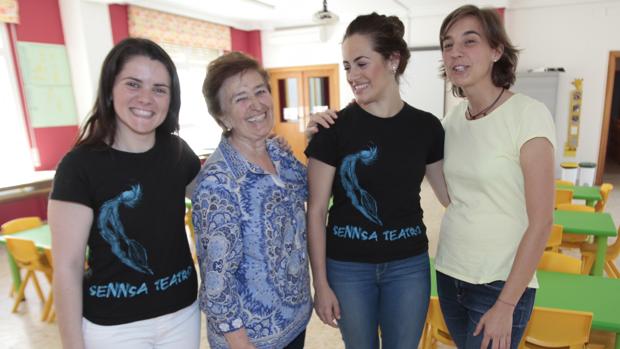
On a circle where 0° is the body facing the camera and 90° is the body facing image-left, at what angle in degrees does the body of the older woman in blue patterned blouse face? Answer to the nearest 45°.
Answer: approximately 315°

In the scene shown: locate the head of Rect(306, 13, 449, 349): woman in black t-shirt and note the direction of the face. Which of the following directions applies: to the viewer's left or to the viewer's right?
to the viewer's left

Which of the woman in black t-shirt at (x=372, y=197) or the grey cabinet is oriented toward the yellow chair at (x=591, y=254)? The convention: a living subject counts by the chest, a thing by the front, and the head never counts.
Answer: the grey cabinet

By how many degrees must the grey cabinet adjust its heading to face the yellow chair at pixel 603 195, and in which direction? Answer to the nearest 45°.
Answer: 0° — it already faces it

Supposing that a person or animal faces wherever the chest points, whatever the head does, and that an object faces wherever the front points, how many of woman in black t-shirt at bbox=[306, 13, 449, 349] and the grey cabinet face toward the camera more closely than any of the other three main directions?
2

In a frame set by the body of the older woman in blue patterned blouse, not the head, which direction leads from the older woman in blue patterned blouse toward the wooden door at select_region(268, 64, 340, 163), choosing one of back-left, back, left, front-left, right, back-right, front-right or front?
back-left

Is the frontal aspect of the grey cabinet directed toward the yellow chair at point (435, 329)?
yes

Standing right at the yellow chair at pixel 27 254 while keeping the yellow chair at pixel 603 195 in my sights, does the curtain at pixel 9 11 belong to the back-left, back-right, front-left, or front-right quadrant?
back-left

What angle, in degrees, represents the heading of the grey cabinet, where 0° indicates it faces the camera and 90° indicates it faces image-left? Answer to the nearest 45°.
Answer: approximately 0°

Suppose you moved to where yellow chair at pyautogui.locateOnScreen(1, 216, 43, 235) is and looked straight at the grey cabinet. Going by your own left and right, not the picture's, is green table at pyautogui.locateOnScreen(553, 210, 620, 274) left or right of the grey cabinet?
right

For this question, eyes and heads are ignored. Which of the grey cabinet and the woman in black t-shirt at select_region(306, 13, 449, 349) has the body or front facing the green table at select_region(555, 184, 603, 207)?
the grey cabinet
